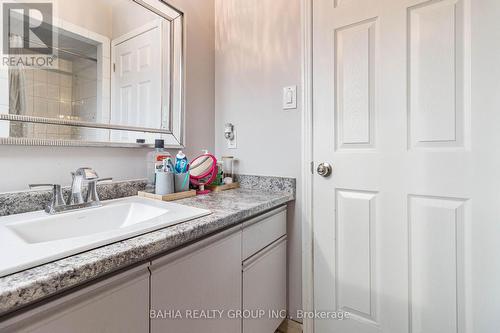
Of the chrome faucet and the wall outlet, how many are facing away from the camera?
0

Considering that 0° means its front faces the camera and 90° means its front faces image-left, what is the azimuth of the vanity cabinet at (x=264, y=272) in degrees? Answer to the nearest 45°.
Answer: approximately 315°

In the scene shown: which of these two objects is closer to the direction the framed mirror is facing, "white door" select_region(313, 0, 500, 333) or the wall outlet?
the white door

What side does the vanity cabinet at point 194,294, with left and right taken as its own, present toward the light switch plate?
left

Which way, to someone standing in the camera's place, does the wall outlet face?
facing the viewer

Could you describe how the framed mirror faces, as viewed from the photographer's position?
facing the viewer and to the right of the viewer
